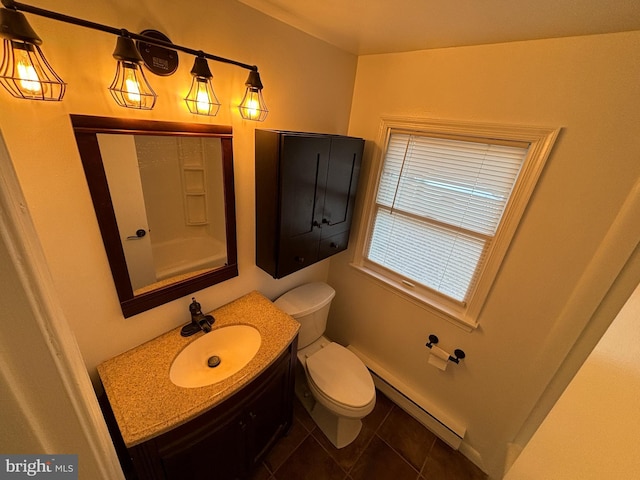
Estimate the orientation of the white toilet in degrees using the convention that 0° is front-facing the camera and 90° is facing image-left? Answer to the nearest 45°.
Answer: approximately 315°

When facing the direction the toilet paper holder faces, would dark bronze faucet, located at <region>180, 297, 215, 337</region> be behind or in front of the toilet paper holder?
in front

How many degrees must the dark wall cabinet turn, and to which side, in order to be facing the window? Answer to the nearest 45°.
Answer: approximately 45° to its left

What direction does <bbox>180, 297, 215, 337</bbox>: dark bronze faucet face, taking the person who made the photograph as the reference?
facing the viewer and to the right of the viewer

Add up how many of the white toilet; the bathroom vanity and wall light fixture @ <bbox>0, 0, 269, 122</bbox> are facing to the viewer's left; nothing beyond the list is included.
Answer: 0

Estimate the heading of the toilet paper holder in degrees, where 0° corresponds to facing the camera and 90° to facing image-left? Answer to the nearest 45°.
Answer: approximately 45°

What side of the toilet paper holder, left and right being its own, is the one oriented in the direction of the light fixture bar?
front

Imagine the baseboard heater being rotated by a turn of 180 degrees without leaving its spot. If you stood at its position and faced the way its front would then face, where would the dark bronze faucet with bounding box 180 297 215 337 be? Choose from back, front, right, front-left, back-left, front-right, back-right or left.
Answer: back

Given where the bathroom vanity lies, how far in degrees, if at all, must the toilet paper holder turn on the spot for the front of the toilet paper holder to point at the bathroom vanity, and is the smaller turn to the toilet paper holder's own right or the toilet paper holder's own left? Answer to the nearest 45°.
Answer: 0° — it already faces it

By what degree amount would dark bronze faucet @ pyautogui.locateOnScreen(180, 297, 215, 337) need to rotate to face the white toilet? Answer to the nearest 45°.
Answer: approximately 45° to its left

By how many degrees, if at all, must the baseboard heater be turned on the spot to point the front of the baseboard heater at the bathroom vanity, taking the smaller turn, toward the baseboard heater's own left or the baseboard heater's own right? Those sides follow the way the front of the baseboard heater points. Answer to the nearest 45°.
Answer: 0° — it already faces it

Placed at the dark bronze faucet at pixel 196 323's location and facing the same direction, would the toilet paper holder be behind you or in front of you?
in front

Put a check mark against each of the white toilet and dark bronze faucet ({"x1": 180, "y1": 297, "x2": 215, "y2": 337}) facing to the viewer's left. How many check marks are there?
0

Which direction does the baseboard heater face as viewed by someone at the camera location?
facing the viewer and to the left of the viewer
